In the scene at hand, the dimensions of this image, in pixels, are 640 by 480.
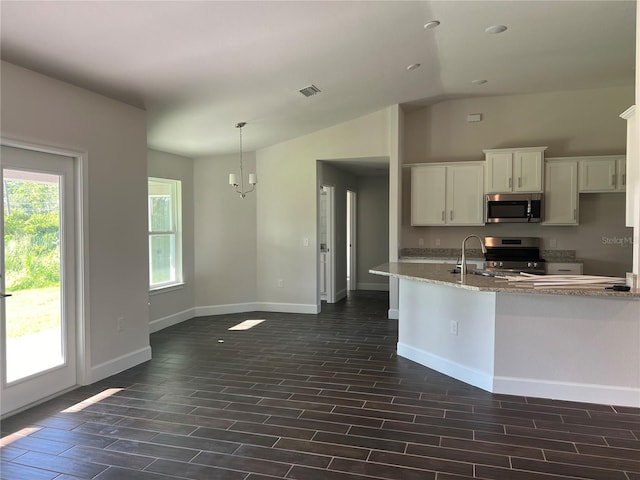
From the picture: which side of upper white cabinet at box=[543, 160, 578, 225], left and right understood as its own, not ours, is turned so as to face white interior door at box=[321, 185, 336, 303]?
right

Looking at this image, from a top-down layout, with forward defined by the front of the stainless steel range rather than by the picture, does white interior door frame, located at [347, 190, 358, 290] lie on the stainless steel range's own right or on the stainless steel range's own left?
on the stainless steel range's own right

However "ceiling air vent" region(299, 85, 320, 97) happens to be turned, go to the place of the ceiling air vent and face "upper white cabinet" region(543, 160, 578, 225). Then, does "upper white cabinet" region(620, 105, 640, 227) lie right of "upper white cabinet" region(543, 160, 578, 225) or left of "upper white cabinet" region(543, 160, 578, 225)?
right

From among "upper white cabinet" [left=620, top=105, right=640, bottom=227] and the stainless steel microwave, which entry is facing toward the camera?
the stainless steel microwave

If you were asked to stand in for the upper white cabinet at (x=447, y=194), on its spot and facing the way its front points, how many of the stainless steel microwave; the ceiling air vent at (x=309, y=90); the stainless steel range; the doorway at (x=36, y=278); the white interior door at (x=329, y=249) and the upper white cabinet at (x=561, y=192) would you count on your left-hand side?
3

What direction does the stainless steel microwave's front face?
toward the camera

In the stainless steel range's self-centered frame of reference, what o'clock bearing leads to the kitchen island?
The kitchen island is roughly at 12 o'clock from the stainless steel range.

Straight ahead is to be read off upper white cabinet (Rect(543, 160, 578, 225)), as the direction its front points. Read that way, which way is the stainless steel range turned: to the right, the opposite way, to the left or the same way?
the same way

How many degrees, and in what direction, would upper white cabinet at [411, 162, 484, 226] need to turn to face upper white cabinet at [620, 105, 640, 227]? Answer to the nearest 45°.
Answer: approximately 45° to its left

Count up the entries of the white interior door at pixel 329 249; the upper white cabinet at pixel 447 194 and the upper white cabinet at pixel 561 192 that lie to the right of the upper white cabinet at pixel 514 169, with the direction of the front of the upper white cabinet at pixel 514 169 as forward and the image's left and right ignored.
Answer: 2

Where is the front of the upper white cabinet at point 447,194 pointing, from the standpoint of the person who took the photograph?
facing the viewer

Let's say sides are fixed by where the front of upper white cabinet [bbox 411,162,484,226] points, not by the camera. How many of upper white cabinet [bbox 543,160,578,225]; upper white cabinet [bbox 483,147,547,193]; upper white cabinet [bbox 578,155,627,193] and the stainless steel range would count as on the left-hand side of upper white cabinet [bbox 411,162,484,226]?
4

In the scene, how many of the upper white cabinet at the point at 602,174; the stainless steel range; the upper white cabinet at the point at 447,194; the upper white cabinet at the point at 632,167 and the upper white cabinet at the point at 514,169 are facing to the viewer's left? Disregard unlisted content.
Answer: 1

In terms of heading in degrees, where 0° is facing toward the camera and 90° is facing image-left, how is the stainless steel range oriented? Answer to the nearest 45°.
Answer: approximately 0°

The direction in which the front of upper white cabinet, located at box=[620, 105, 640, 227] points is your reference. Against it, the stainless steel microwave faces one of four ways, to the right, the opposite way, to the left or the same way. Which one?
to the left

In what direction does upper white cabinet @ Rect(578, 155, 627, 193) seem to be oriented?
toward the camera

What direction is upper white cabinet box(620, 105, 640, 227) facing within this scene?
to the viewer's left

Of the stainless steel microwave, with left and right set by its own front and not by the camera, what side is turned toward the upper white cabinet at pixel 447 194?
right
